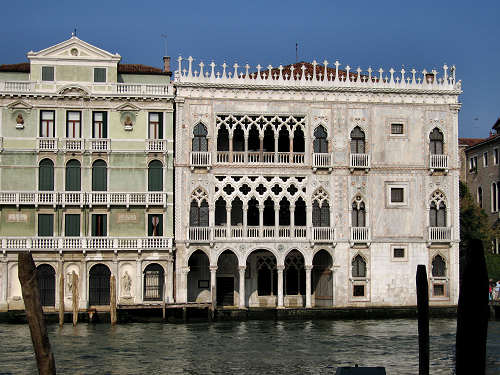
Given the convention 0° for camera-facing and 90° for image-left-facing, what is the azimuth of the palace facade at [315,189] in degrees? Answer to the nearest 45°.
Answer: approximately 0°

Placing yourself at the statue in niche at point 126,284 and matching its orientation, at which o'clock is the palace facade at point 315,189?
The palace facade is roughly at 9 o'clock from the statue in niche.

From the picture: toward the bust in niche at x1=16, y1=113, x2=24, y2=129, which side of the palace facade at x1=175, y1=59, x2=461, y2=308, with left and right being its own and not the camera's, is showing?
right

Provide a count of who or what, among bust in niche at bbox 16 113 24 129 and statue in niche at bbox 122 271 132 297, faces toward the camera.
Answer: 2
